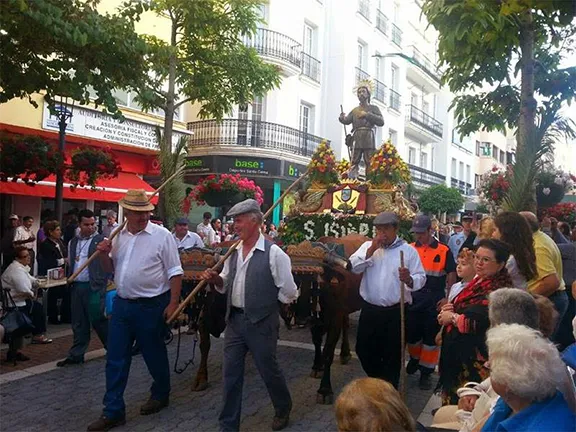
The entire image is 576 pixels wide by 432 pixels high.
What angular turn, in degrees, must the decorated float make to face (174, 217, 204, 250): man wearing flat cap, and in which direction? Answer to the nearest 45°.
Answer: approximately 90° to its right

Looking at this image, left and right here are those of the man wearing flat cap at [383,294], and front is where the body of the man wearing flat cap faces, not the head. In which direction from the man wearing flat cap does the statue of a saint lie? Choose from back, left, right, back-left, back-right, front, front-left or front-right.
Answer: back

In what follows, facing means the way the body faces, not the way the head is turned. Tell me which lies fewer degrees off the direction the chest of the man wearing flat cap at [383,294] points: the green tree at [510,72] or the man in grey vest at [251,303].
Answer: the man in grey vest

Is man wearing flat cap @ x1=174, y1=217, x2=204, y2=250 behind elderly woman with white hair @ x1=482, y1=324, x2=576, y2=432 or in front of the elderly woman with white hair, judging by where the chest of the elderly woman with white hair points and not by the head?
in front

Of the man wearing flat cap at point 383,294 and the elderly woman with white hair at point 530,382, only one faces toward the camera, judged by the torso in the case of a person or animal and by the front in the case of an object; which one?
the man wearing flat cap

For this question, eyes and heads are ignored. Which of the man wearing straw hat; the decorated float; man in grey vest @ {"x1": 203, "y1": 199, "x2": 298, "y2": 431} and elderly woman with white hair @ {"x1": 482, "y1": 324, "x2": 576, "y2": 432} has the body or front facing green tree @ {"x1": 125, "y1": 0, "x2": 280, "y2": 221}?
the elderly woman with white hair

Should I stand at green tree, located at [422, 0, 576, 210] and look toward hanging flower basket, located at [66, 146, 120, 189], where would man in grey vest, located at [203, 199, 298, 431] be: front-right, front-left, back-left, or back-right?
front-left

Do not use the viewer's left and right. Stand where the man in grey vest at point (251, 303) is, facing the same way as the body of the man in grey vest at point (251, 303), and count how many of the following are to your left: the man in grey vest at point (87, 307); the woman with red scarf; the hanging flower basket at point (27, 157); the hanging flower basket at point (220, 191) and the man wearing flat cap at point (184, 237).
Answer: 1

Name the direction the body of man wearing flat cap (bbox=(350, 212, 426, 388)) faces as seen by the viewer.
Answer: toward the camera

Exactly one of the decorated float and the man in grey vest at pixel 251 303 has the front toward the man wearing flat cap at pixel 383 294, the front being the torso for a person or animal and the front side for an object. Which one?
the decorated float

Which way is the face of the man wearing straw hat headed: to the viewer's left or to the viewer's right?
to the viewer's right

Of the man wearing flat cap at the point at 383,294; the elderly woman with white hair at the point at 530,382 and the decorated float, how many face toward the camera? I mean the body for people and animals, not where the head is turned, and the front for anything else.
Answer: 2

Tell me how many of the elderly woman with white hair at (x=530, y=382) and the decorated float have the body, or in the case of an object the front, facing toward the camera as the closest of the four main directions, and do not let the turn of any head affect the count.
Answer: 1

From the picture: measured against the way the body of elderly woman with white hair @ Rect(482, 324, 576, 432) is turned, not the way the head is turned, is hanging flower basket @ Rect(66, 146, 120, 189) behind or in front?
in front

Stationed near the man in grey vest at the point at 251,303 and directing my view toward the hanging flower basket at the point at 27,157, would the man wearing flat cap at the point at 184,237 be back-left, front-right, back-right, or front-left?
front-right

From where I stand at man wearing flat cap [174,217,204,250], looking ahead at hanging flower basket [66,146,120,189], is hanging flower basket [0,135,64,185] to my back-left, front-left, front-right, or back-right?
front-left

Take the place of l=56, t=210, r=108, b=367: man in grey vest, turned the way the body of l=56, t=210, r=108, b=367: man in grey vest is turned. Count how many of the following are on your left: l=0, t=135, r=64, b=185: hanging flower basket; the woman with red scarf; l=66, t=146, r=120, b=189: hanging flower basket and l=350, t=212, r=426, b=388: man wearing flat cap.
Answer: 2

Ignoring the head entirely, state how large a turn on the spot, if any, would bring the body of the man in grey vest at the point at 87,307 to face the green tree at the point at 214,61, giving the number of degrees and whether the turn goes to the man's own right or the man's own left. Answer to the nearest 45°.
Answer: approximately 180°
